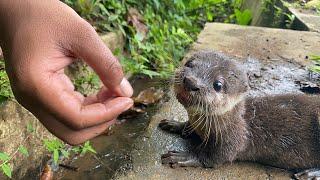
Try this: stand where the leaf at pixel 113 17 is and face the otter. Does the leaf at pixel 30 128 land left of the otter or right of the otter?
right

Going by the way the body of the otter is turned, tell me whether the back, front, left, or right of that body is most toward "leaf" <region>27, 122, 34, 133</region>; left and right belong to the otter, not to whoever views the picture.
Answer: front

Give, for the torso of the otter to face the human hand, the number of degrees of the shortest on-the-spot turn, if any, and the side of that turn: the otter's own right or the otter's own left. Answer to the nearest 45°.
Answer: approximately 45° to the otter's own left

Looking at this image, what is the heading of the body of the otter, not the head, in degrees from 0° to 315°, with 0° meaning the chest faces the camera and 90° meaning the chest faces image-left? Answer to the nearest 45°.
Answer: approximately 90°
